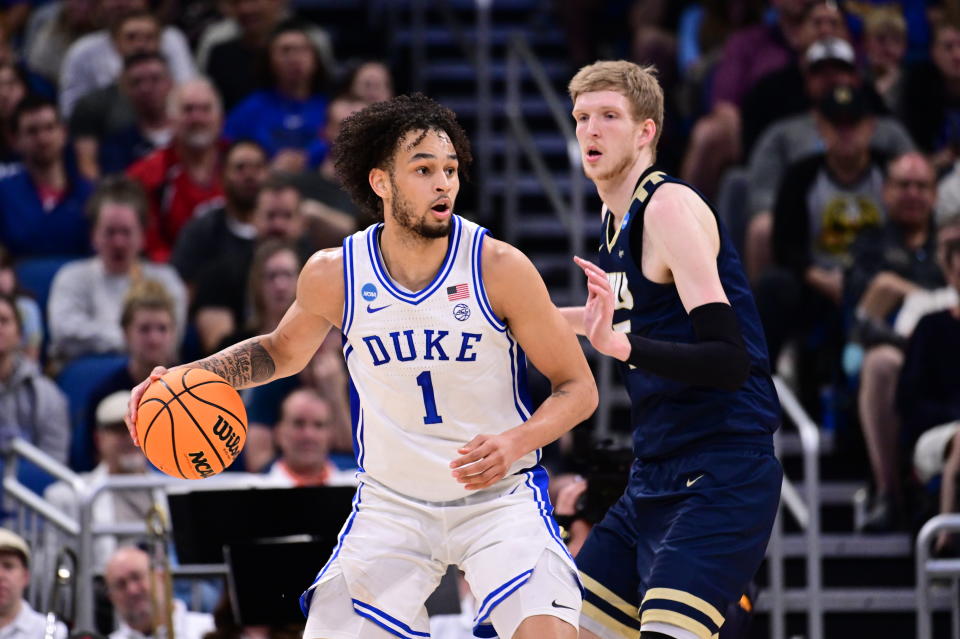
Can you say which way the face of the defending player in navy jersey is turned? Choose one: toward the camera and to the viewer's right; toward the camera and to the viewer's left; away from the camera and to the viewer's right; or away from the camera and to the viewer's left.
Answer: toward the camera and to the viewer's left

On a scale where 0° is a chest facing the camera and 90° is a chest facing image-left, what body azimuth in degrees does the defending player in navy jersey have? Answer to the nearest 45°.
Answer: approximately 45°

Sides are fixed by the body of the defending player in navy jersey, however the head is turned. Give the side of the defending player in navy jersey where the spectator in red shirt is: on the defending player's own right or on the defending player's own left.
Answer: on the defending player's own right

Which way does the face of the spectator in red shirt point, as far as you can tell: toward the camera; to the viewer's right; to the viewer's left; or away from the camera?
toward the camera

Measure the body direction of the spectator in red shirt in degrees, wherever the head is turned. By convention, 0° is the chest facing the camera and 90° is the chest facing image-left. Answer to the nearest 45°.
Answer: approximately 0°

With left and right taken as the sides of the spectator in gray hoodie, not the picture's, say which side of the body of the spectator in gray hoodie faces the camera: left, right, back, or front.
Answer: front

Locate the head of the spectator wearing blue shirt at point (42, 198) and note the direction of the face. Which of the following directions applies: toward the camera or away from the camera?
toward the camera

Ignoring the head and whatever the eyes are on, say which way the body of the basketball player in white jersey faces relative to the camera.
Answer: toward the camera

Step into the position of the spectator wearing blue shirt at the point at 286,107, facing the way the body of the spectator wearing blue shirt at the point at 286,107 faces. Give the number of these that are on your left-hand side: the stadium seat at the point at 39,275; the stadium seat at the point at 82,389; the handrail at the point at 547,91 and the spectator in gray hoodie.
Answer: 1

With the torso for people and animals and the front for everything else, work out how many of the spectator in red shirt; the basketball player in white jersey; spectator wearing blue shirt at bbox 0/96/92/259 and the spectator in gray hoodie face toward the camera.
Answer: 4

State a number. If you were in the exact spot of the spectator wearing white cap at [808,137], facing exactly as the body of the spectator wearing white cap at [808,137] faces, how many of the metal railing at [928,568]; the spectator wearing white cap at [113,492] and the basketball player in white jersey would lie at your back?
0

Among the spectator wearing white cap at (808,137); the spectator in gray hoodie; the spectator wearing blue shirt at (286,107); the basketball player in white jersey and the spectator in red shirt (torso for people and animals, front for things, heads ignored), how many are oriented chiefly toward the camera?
5

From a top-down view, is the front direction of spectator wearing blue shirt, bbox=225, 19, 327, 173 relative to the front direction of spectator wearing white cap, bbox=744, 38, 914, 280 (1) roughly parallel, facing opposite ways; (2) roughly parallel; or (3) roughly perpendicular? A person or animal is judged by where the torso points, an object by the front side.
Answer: roughly parallel

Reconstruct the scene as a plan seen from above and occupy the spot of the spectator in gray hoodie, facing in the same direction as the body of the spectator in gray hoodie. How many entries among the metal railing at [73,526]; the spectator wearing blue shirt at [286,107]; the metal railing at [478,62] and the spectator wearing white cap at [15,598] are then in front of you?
2

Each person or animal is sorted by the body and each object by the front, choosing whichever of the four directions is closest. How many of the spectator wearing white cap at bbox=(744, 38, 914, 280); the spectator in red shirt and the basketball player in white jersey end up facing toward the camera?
3

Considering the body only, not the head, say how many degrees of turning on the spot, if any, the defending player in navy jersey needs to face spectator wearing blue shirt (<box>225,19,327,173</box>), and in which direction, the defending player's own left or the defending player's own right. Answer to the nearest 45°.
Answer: approximately 90° to the defending player's own right

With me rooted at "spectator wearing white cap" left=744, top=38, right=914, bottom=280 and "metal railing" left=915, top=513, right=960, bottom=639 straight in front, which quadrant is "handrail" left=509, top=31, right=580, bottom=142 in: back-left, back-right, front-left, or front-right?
back-right

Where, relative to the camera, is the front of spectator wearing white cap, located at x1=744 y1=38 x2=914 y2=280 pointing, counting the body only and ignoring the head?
toward the camera

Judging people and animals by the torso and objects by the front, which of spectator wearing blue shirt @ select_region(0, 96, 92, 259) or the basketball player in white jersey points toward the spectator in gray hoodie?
the spectator wearing blue shirt
